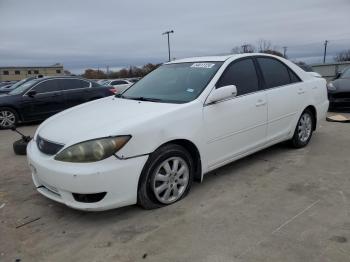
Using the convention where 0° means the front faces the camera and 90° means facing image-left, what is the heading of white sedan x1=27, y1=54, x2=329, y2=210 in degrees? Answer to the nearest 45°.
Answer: approximately 45°

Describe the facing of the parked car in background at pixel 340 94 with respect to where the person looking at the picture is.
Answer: facing the viewer and to the left of the viewer

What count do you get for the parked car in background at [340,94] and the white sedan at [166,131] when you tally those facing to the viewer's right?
0

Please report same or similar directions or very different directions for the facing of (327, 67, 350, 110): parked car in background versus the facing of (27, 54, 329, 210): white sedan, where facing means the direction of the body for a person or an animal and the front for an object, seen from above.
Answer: same or similar directions

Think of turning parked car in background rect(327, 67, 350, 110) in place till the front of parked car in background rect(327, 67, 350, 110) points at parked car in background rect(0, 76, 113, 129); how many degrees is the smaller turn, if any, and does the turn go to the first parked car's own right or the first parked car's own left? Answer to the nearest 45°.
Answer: approximately 45° to the first parked car's own right

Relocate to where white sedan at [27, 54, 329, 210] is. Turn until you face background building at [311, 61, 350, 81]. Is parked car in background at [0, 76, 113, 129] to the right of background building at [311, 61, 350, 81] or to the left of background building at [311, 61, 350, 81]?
left

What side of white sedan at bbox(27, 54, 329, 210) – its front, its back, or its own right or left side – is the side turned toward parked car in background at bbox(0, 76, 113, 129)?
right

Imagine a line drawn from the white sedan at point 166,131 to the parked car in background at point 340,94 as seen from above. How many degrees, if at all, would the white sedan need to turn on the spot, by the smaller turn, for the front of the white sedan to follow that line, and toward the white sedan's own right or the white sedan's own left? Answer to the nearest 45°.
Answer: approximately 180°
